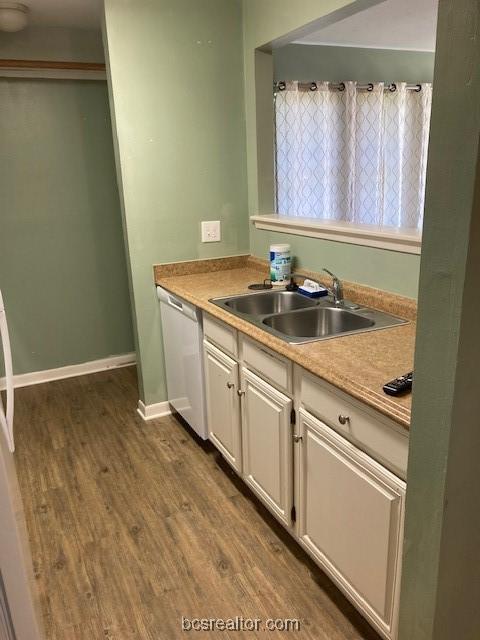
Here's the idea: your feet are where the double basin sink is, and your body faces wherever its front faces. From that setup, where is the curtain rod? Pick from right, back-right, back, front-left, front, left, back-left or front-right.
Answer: back-right

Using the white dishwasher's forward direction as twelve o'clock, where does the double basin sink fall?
The double basin sink is roughly at 9 o'clock from the white dishwasher.

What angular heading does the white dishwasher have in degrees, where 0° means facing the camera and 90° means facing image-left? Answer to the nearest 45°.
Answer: approximately 45°

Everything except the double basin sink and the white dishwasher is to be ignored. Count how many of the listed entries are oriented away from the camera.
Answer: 0

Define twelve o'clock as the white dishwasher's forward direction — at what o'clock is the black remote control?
The black remote control is roughly at 10 o'clock from the white dishwasher.

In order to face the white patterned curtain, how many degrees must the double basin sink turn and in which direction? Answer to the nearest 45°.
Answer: approximately 135° to its right

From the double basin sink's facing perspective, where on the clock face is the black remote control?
The black remote control is roughly at 10 o'clock from the double basin sink.

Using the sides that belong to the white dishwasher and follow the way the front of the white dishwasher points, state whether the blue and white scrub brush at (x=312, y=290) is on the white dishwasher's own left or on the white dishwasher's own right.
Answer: on the white dishwasher's own left

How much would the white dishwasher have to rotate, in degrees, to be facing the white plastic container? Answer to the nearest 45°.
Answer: approximately 135° to its left
